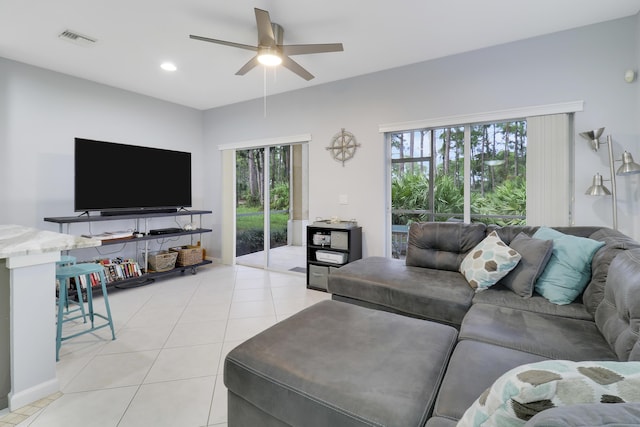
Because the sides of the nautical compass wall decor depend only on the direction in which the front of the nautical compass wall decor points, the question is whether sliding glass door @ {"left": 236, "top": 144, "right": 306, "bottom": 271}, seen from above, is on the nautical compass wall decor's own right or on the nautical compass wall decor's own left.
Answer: on the nautical compass wall decor's own right

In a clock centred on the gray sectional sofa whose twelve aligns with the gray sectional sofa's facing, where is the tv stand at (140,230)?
The tv stand is roughly at 1 o'clock from the gray sectional sofa.

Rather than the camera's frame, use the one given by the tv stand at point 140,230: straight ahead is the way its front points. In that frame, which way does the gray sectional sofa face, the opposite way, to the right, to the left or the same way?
the opposite way

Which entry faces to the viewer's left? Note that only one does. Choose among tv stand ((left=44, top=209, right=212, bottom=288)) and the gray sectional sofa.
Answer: the gray sectional sofa

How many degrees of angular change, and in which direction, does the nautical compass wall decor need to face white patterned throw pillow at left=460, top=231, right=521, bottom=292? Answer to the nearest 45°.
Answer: approximately 90° to its left

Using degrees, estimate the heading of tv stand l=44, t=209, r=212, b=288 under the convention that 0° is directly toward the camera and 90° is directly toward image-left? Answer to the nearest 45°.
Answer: approximately 315°

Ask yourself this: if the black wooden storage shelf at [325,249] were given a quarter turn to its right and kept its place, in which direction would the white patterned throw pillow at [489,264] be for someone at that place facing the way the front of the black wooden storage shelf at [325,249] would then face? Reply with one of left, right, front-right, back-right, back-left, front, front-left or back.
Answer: back

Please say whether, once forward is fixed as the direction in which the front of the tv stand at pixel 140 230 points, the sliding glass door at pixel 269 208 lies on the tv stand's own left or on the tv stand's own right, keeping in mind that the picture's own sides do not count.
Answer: on the tv stand's own left

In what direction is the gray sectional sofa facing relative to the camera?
to the viewer's left

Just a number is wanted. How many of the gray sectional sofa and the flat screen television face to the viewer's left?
1

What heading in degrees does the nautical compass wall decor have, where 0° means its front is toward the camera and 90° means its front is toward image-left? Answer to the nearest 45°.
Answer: approximately 45°

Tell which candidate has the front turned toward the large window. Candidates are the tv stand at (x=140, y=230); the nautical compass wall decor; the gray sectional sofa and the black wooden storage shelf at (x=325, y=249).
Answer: the tv stand
